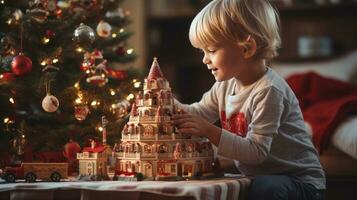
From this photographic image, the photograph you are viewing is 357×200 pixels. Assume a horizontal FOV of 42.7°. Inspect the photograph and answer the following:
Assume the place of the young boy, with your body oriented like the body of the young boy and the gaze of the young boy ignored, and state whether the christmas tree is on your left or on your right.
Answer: on your right

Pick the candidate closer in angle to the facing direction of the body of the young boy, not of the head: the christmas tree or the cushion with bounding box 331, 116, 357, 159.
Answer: the christmas tree

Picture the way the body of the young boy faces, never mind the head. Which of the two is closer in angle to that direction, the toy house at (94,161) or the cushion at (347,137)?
the toy house

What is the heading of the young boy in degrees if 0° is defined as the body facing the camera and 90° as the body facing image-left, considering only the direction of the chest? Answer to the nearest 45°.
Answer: approximately 45°

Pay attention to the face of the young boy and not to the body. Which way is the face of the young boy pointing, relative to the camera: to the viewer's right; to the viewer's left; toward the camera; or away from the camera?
to the viewer's left

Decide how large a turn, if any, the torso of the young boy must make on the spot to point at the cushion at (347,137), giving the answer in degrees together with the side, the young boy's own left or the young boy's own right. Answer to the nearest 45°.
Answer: approximately 180°
